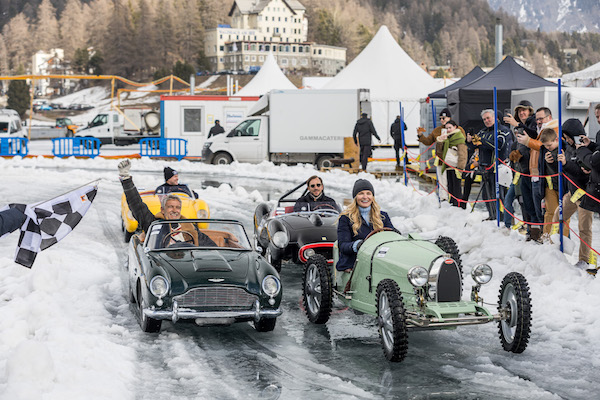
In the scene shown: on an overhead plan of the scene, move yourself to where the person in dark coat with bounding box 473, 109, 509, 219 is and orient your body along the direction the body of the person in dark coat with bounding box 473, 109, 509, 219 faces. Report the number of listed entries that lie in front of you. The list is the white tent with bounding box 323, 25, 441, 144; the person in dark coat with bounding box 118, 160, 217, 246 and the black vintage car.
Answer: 2

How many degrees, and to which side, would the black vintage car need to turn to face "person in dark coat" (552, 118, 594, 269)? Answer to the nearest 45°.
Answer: approximately 45° to its left

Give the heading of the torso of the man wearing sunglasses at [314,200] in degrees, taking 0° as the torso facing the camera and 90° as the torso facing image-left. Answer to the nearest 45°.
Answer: approximately 0°

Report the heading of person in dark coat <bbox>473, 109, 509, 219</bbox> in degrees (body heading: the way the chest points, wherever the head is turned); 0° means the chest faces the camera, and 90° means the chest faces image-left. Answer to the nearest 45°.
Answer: approximately 45°

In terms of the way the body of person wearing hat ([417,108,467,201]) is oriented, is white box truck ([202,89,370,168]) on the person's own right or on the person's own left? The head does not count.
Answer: on the person's own right

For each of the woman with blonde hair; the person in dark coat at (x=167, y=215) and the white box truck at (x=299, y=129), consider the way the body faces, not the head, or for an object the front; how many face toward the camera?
2

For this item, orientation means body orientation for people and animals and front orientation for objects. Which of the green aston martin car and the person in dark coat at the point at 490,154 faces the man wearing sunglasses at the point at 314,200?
the person in dark coat

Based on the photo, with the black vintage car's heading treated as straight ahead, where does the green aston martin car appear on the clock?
The green aston martin car is roughly at 2 o'clock from the black vintage car.

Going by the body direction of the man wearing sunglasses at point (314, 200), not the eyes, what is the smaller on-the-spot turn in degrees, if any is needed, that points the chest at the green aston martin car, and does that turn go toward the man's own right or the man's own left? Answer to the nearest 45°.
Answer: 0° — they already face it

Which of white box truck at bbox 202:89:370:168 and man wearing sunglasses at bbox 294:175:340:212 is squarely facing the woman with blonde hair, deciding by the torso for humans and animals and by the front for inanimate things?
the man wearing sunglasses

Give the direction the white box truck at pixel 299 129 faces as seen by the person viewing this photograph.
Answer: facing to the left of the viewer

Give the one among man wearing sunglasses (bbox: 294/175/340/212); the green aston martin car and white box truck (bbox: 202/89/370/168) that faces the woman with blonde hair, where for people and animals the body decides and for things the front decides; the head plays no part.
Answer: the man wearing sunglasses

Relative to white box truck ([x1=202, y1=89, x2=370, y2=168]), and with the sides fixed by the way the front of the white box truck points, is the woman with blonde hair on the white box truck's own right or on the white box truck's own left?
on the white box truck's own left
